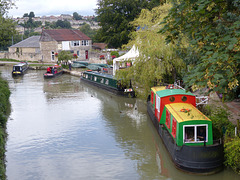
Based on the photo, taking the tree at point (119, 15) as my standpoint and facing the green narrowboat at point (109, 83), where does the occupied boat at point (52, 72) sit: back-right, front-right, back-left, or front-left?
front-right

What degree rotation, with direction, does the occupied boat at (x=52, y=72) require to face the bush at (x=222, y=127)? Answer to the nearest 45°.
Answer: approximately 45° to its left

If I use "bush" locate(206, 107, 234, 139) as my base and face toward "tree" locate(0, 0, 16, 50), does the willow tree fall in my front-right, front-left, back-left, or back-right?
front-right

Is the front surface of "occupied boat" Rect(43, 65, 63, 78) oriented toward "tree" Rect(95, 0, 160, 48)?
no

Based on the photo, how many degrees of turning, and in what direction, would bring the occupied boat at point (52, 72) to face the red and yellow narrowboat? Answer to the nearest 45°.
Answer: approximately 45° to its left

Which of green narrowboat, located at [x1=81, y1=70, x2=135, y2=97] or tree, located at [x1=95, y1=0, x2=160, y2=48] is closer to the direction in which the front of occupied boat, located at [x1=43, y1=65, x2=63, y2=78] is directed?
the green narrowboat
